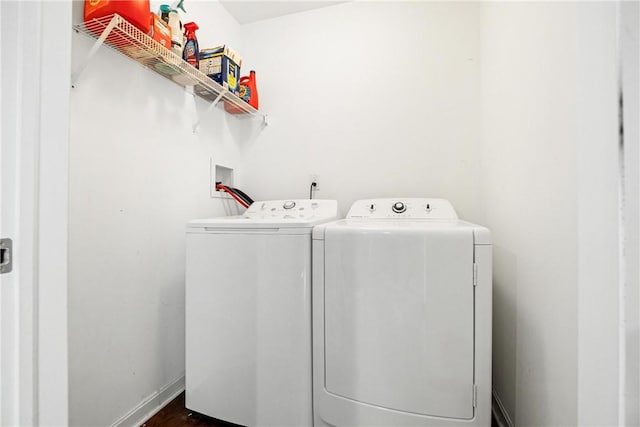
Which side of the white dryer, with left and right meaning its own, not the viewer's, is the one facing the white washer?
right

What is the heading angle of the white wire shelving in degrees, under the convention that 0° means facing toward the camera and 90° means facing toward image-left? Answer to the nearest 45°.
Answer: approximately 315°

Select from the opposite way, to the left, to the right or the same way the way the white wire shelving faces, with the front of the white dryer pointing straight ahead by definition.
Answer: to the left

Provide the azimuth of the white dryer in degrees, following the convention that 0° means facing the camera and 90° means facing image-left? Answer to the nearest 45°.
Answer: approximately 0°
